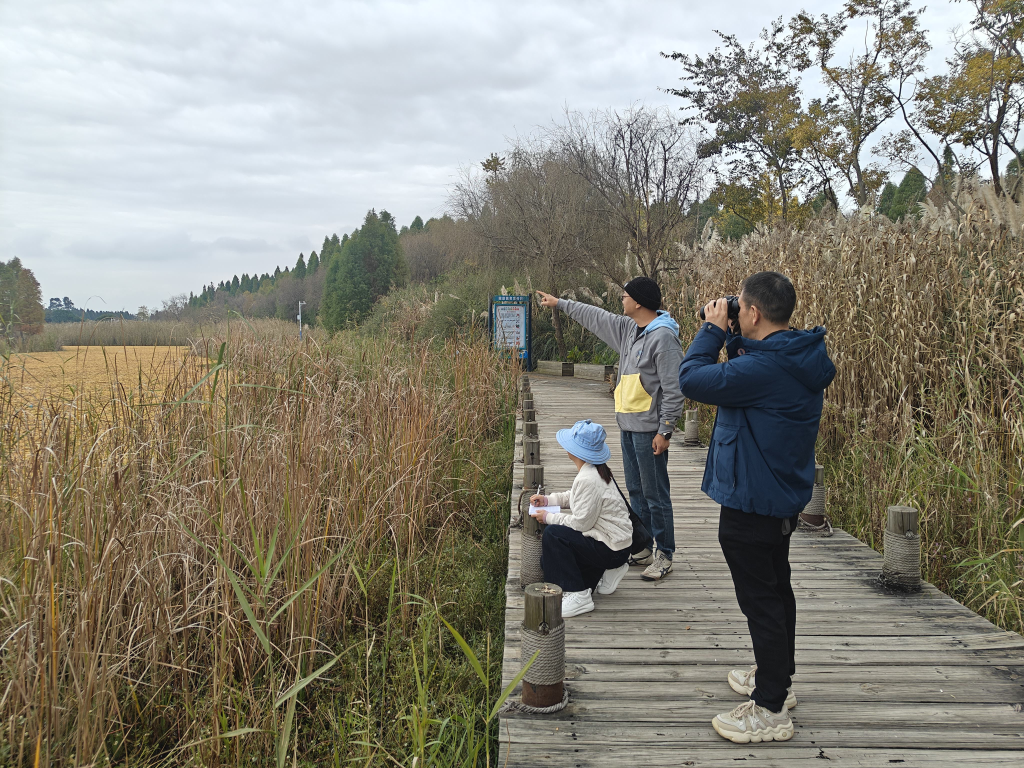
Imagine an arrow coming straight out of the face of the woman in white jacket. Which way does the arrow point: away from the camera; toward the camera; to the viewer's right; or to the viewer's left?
to the viewer's left

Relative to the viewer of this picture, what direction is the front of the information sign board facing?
facing the viewer

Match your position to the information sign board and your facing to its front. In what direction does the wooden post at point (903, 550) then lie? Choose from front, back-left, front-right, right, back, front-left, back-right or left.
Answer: front

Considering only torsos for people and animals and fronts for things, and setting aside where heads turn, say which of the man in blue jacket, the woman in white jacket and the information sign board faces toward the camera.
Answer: the information sign board

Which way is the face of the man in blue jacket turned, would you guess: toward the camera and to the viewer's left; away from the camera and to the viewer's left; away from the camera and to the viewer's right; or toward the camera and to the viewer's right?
away from the camera and to the viewer's left

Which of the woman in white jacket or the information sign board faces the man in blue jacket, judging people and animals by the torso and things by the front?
the information sign board

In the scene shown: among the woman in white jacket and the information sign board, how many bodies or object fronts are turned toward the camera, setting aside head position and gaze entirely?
1

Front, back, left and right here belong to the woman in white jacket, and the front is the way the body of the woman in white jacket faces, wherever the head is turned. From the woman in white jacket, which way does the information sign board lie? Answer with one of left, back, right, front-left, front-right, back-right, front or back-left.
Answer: right

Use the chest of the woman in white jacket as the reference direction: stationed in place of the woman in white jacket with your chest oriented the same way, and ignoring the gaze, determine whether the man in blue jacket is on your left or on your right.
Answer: on your left

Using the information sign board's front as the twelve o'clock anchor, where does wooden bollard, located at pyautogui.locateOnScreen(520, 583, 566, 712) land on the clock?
The wooden bollard is roughly at 12 o'clock from the information sign board.

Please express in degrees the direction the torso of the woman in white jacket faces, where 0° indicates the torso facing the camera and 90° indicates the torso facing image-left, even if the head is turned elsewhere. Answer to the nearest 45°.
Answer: approximately 90°

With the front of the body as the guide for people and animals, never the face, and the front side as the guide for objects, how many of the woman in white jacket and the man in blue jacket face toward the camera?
0
